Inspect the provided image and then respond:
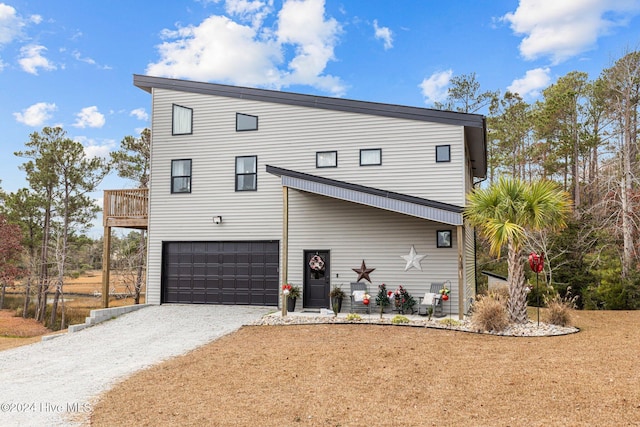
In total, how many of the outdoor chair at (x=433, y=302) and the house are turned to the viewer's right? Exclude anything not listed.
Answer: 0

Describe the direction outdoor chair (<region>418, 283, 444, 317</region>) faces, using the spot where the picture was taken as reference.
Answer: facing the viewer and to the left of the viewer

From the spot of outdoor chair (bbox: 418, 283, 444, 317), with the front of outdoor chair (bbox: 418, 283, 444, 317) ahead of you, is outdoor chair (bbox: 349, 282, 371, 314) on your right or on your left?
on your right

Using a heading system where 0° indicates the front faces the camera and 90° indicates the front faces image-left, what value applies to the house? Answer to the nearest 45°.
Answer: approximately 0°

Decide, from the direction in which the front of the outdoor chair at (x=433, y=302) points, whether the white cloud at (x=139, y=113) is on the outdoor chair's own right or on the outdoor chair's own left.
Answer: on the outdoor chair's own right

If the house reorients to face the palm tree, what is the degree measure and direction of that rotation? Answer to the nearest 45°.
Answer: approximately 45° to its left

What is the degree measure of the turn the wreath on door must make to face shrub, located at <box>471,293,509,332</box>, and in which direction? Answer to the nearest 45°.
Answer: approximately 45° to its left

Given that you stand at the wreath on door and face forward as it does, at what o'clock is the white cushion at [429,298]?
The white cushion is roughly at 10 o'clock from the wreath on door.

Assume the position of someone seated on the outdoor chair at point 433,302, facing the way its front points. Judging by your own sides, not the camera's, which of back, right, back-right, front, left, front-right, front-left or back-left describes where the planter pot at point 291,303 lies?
front-right

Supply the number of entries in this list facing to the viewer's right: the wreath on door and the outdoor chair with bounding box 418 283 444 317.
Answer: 0

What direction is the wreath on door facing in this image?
toward the camera
